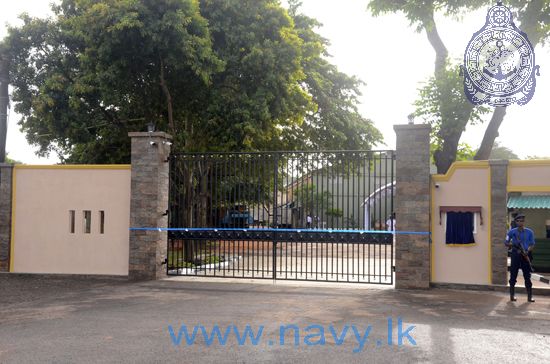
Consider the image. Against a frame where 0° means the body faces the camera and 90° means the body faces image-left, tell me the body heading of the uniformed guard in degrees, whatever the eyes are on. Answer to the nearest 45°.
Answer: approximately 0°

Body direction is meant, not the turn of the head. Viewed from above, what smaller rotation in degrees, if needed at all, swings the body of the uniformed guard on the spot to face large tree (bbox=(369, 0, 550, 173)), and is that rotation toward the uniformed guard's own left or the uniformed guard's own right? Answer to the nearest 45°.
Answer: approximately 180°

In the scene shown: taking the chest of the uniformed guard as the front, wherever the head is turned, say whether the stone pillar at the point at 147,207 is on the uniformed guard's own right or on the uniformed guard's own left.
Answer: on the uniformed guard's own right

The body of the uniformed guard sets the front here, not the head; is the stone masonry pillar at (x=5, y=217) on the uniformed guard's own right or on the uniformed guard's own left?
on the uniformed guard's own right

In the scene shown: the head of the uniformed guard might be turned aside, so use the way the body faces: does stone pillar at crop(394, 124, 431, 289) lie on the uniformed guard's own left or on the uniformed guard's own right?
on the uniformed guard's own right
